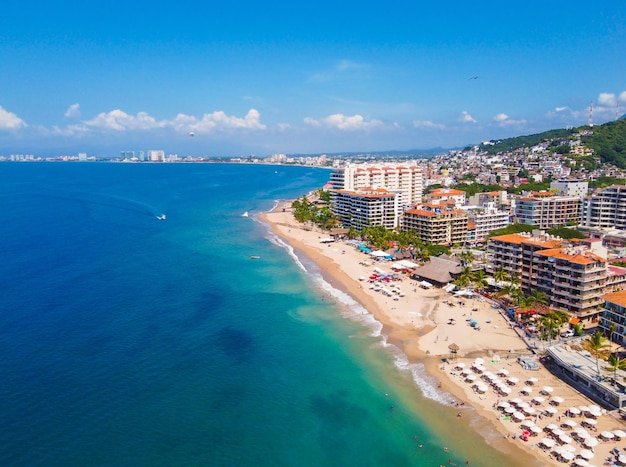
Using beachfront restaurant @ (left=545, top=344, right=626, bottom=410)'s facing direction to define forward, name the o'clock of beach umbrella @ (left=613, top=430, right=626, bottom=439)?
The beach umbrella is roughly at 10 o'clock from the beachfront restaurant.

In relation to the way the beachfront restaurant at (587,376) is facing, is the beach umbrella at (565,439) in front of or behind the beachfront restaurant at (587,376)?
in front

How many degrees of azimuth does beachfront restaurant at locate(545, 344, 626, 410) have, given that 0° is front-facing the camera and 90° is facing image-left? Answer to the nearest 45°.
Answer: approximately 45°

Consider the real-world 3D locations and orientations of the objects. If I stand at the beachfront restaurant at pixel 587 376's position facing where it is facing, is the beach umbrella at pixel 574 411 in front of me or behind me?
in front

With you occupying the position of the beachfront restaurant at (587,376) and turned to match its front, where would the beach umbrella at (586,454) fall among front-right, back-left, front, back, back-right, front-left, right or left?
front-left

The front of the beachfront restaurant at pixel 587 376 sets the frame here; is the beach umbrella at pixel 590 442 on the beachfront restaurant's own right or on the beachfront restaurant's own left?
on the beachfront restaurant's own left

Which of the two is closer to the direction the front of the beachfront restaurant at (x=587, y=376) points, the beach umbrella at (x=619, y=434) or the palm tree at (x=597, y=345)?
the beach umbrella

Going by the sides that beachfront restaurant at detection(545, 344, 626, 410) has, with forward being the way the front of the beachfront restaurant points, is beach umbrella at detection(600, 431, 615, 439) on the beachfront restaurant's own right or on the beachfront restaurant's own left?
on the beachfront restaurant's own left

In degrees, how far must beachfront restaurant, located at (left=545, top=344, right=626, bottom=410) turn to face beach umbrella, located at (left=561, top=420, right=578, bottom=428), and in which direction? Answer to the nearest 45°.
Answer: approximately 45° to its left
